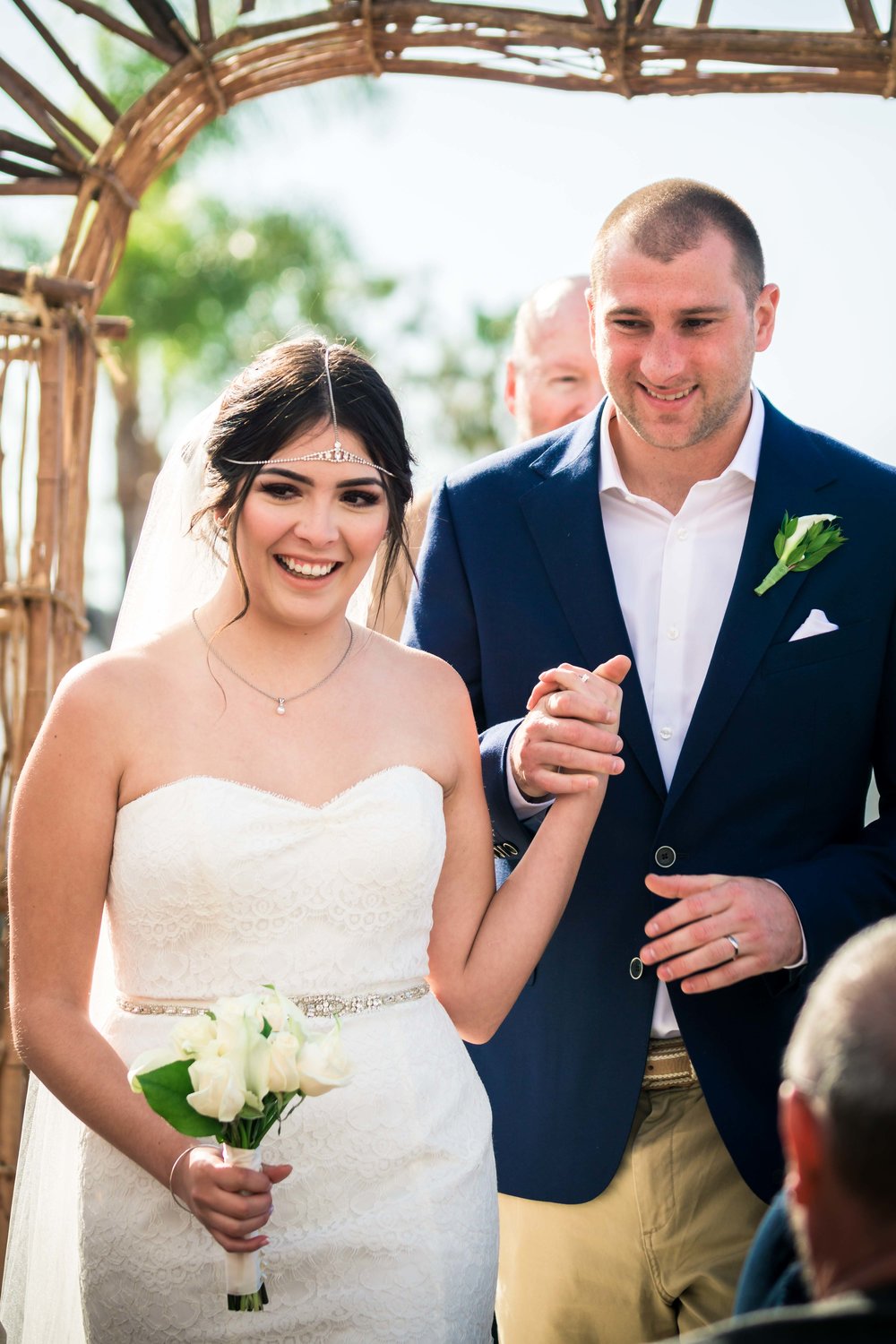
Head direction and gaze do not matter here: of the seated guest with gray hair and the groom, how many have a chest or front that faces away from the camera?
1

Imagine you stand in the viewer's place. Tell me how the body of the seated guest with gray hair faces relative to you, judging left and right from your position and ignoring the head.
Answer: facing away from the viewer

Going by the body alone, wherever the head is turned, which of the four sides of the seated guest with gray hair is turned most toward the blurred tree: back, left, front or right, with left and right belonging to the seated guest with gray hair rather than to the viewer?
front

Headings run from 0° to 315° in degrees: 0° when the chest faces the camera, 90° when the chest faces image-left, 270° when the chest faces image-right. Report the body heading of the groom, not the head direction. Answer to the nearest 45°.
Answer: approximately 0°

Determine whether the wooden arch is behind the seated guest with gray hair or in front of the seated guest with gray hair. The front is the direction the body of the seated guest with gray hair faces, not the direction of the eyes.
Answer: in front

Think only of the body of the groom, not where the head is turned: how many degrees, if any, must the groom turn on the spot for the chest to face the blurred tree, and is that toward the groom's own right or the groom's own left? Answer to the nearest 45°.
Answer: approximately 180°

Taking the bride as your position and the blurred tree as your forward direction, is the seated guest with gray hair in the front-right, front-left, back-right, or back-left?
back-right

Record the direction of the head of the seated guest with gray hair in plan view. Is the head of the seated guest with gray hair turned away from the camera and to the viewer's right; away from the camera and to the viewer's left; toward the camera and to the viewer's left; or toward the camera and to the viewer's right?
away from the camera and to the viewer's left

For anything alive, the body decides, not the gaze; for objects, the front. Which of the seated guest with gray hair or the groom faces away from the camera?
the seated guest with gray hair

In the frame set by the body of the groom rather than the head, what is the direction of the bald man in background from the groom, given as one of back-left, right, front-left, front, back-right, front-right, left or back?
back

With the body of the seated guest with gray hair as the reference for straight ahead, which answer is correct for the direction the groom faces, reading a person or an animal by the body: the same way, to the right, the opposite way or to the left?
the opposite way
